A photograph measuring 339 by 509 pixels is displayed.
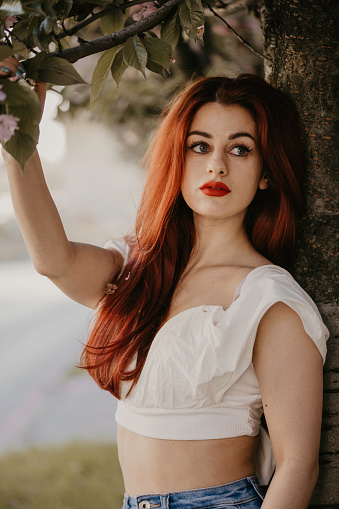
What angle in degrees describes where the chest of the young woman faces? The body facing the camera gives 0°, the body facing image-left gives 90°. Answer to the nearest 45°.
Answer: approximately 45°
